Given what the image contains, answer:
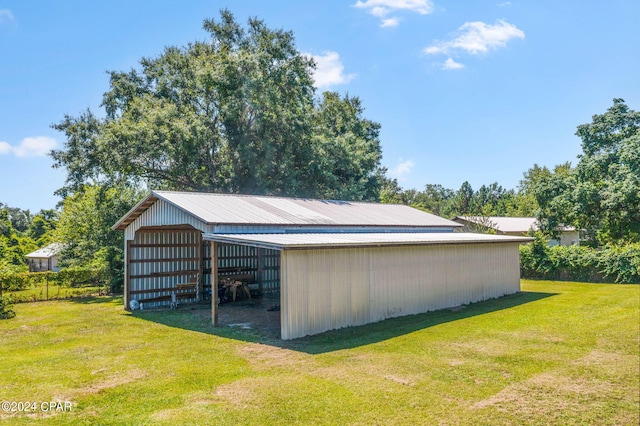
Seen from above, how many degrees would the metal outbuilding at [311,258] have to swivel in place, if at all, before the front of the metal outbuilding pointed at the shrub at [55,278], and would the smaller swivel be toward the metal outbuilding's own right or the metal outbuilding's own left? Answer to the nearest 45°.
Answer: approximately 90° to the metal outbuilding's own right

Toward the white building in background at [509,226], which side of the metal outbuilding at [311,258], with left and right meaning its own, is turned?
back

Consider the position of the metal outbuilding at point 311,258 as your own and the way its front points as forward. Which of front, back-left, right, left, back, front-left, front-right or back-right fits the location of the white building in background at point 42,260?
right

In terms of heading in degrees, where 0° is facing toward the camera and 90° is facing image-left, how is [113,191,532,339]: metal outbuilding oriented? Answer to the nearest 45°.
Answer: approximately 45°

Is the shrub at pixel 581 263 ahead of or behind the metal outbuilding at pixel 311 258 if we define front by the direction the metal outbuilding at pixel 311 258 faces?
behind
